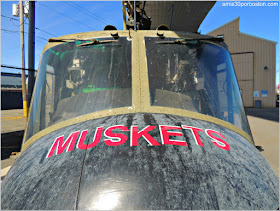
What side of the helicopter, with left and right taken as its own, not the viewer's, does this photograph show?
front

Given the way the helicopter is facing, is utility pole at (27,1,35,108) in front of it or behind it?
behind
